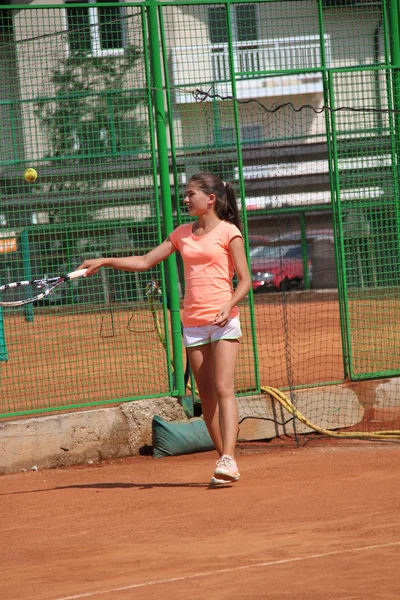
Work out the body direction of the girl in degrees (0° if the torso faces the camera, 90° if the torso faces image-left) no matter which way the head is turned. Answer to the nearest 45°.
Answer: approximately 45°

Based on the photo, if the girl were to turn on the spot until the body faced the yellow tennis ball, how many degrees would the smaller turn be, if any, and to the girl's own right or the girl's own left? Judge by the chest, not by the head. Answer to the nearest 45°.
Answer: approximately 90° to the girl's own right

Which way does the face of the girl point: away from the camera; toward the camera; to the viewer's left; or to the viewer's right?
to the viewer's left
